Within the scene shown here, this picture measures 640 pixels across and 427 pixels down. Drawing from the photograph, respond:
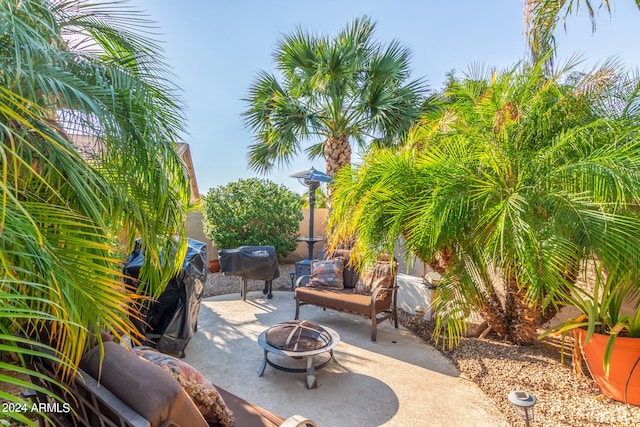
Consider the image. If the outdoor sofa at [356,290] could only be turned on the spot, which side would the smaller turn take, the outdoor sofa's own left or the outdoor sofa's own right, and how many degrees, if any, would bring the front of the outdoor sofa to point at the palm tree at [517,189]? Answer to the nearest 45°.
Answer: approximately 90° to the outdoor sofa's own left

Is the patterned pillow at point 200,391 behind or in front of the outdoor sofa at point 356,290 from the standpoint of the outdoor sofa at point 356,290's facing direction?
in front

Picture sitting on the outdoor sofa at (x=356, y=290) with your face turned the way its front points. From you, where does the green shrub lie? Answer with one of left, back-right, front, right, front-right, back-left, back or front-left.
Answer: right

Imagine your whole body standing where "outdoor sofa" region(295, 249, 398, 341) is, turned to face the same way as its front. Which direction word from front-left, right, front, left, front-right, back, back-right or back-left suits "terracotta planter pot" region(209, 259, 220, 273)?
right

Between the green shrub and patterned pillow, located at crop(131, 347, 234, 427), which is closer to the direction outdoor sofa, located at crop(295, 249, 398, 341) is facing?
the patterned pillow

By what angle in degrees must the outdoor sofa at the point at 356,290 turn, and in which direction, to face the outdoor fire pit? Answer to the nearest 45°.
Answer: approximately 45° to its left

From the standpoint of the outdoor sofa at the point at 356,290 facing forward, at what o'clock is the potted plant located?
The potted plant is roughly at 9 o'clock from the outdoor sofa.

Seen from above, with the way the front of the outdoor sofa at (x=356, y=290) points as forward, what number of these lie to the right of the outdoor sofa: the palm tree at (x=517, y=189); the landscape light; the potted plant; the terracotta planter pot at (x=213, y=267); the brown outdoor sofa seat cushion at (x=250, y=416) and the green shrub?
2

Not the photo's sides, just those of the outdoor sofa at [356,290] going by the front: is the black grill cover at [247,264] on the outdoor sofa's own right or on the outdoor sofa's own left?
on the outdoor sofa's own right

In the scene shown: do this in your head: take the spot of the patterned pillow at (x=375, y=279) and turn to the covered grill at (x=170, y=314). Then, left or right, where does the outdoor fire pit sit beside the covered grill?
left

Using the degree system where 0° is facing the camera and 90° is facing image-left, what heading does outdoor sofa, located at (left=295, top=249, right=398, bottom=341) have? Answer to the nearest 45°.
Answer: approximately 45°

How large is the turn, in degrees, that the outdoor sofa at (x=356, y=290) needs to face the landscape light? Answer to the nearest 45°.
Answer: approximately 45° to its left
